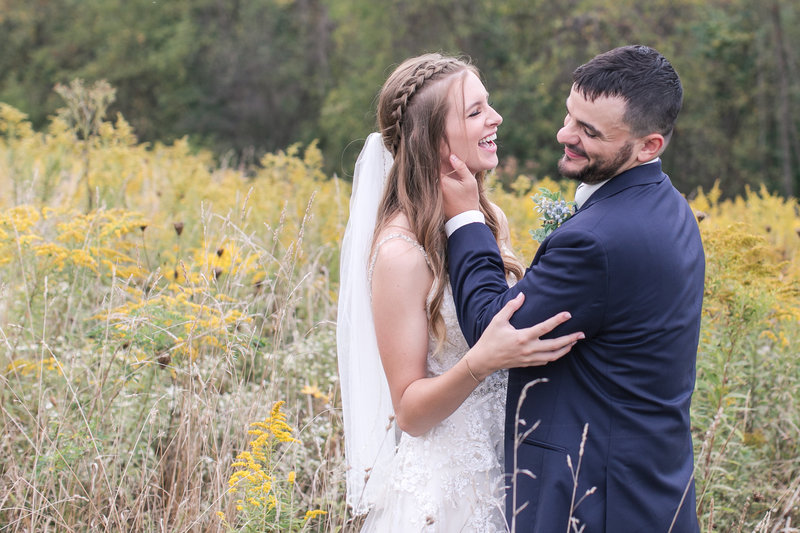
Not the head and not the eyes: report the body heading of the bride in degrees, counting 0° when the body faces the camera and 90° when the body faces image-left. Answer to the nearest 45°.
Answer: approximately 270°

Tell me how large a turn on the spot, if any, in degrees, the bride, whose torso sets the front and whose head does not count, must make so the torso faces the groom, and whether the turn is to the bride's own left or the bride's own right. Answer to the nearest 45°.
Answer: approximately 45° to the bride's own right
